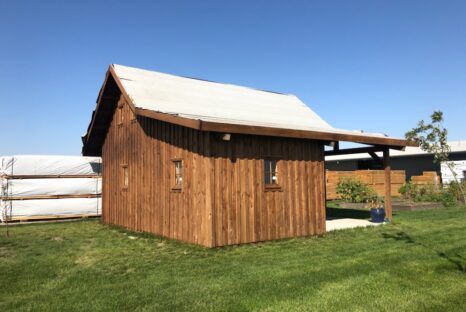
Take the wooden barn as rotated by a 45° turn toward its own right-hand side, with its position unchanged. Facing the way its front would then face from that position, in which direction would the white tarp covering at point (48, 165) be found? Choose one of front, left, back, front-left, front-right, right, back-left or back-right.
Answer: back-left

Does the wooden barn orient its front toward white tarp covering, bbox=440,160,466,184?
yes

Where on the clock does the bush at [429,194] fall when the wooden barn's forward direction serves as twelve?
The bush is roughly at 12 o'clock from the wooden barn.

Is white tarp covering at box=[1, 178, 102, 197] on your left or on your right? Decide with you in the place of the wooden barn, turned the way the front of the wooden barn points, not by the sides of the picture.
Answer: on your left

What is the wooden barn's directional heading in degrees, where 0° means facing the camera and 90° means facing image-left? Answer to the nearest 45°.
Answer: approximately 225°

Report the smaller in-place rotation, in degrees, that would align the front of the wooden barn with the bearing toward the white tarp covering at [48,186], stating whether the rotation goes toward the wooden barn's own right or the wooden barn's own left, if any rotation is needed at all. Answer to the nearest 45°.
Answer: approximately 90° to the wooden barn's own left

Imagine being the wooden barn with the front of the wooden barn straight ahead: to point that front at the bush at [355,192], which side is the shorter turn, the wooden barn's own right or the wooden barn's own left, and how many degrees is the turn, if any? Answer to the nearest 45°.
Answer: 0° — it already faces it
